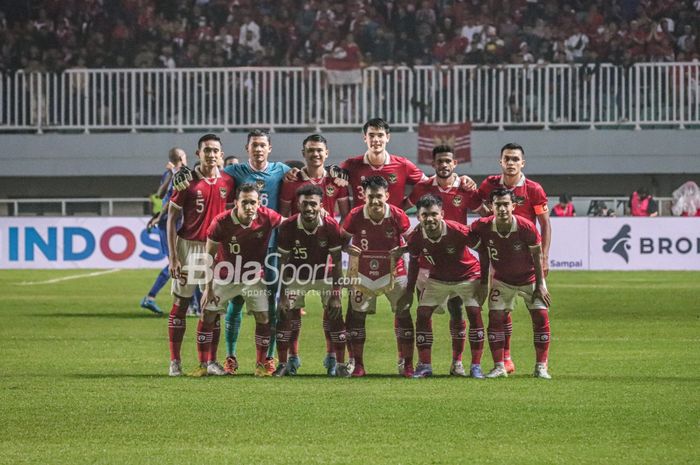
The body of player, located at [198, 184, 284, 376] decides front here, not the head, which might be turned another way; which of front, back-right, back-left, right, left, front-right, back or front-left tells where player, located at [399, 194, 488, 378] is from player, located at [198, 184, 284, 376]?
left

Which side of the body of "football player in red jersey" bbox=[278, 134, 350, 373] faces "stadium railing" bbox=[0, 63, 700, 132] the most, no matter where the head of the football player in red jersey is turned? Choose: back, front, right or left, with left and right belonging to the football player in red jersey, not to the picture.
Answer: back

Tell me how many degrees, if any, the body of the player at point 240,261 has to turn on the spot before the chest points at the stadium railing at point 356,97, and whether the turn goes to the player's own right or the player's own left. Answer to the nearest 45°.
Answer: approximately 180°

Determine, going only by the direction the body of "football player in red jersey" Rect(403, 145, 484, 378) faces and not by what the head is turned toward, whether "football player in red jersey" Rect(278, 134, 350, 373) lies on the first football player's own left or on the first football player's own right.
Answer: on the first football player's own right
